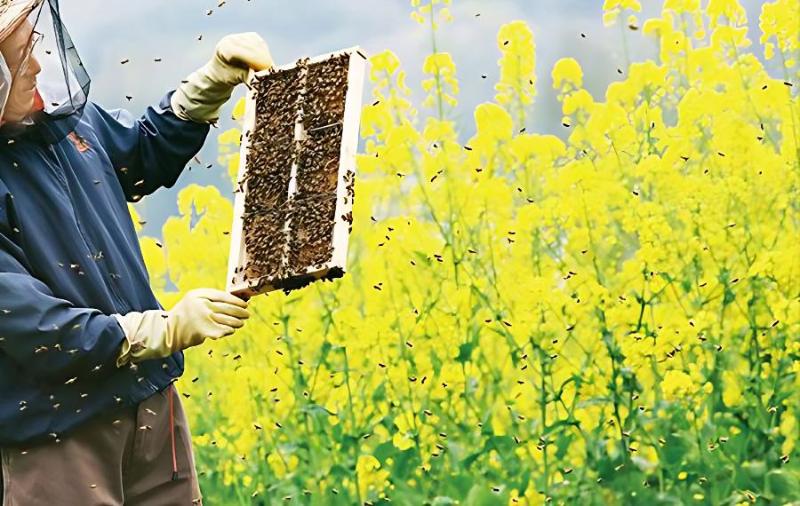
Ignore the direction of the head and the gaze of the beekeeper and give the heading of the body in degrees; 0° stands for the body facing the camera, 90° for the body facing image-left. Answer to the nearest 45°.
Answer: approximately 315°

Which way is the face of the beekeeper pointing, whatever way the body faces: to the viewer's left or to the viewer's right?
to the viewer's right
